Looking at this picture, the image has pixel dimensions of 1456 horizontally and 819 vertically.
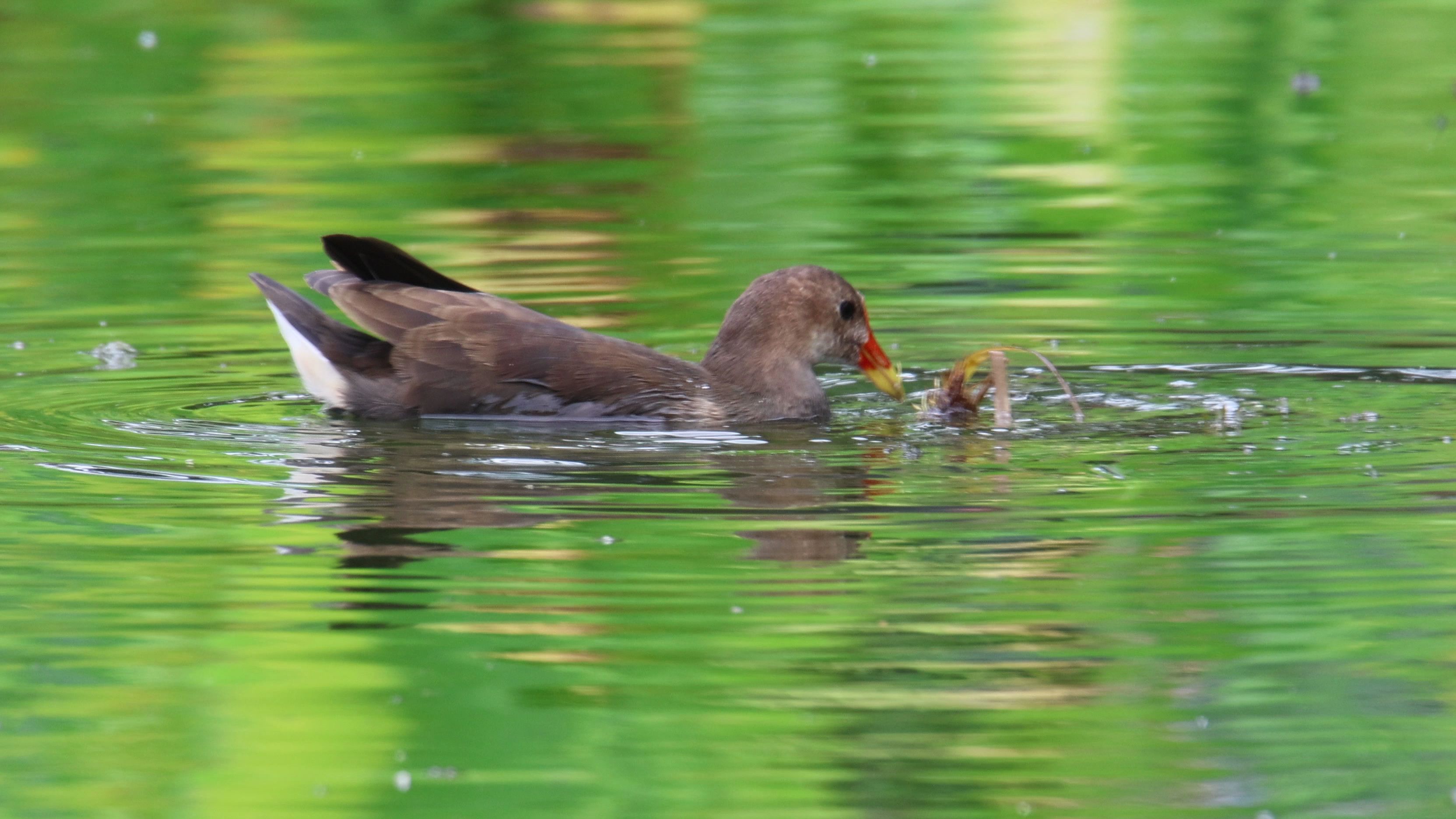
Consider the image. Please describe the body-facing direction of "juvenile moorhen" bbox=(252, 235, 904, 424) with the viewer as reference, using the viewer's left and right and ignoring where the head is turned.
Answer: facing to the right of the viewer

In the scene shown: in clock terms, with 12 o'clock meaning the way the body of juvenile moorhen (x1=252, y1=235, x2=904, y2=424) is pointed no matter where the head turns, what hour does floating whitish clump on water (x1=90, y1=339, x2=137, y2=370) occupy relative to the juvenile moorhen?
The floating whitish clump on water is roughly at 7 o'clock from the juvenile moorhen.
